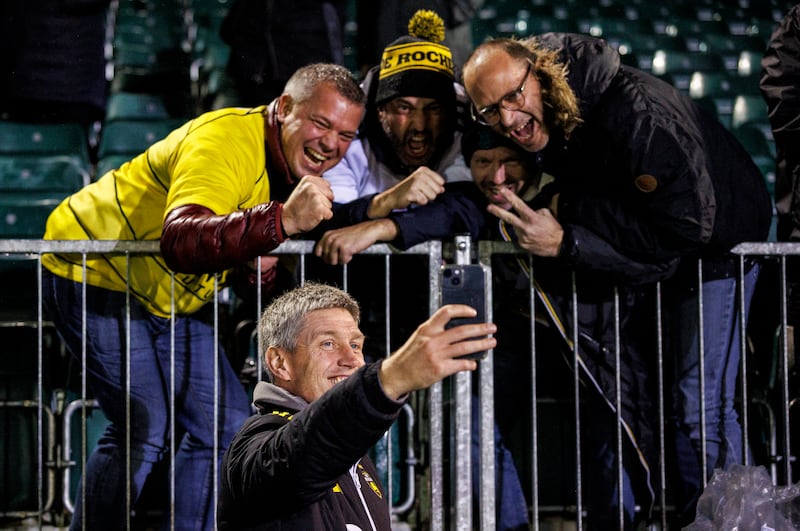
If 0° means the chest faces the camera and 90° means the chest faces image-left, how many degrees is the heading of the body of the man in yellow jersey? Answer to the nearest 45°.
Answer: approximately 315°

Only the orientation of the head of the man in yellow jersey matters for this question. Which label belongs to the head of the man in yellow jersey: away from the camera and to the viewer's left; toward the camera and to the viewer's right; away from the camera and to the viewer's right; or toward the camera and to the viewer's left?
toward the camera and to the viewer's right

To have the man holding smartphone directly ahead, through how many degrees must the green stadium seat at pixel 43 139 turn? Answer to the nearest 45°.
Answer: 0° — it already faces them

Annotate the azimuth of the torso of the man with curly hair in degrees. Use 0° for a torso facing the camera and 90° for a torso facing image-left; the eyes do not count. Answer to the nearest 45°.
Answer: approximately 45°

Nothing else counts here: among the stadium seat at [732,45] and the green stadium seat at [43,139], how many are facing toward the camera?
2

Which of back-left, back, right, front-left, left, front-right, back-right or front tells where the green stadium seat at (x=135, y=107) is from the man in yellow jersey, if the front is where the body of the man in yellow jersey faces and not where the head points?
back-left

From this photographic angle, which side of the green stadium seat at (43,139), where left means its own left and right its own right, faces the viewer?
front

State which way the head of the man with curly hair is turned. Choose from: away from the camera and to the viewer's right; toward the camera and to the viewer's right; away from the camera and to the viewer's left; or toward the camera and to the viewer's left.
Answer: toward the camera and to the viewer's left

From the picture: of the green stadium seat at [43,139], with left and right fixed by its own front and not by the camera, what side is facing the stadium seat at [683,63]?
left

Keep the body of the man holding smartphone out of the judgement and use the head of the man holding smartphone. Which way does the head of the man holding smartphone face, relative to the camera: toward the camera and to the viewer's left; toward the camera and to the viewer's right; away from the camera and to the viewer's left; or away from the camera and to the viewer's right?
toward the camera and to the viewer's right

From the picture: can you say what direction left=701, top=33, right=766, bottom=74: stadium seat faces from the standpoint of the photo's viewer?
facing the viewer

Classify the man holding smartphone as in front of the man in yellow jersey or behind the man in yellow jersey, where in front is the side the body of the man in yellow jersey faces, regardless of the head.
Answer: in front

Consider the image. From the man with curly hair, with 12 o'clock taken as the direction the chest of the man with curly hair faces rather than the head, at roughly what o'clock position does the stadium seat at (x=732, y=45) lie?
The stadium seat is roughly at 5 o'clock from the man with curly hair.

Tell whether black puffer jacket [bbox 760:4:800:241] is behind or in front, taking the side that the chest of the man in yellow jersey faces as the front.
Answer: in front
